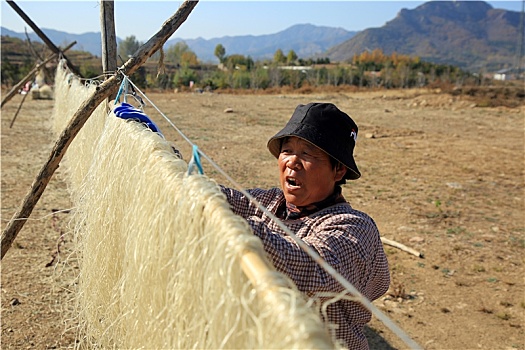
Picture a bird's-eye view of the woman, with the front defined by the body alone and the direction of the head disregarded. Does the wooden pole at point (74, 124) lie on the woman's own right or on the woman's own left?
on the woman's own right

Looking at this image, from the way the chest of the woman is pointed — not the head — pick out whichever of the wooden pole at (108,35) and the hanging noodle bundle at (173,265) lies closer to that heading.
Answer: the hanging noodle bundle

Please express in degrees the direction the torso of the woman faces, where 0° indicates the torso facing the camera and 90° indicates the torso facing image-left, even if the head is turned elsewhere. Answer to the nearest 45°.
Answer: approximately 45°

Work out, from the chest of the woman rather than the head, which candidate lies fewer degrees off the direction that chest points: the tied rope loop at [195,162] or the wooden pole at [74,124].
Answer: the tied rope loop

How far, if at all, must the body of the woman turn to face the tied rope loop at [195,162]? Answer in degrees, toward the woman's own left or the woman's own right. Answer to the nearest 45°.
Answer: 0° — they already face it

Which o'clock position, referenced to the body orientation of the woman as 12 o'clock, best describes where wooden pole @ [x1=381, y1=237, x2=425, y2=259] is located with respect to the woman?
The wooden pole is roughly at 5 o'clock from the woman.

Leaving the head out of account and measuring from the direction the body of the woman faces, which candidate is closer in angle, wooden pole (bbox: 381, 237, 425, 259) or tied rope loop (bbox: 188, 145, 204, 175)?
the tied rope loop

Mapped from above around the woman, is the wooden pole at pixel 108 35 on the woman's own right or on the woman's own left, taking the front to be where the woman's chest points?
on the woman's own right

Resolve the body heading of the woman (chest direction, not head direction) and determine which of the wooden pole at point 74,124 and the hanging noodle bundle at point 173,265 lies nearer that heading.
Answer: the hanging noodle bundle
